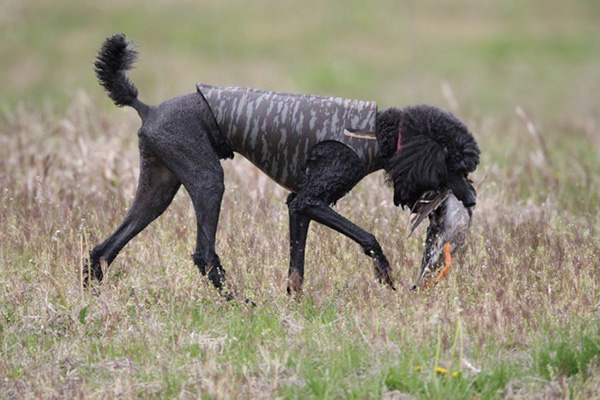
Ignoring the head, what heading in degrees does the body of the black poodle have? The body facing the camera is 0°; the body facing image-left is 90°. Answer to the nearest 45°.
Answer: approximately 270°
